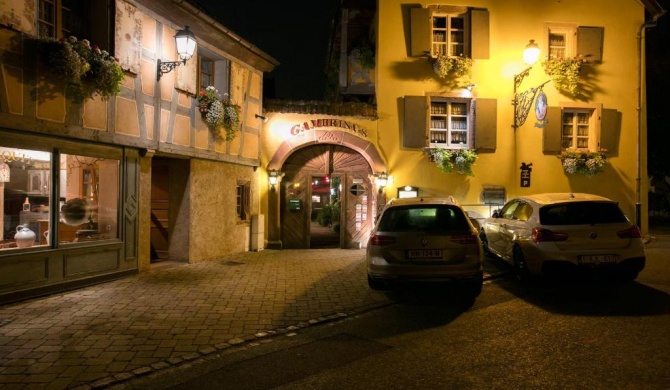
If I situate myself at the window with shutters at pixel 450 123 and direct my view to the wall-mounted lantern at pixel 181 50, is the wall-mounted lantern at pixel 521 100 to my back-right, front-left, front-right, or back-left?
back-left

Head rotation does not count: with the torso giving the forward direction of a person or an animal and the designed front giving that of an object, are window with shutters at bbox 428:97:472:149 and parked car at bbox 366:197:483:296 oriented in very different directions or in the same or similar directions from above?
very different directions

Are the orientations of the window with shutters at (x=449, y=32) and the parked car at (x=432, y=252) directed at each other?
yes

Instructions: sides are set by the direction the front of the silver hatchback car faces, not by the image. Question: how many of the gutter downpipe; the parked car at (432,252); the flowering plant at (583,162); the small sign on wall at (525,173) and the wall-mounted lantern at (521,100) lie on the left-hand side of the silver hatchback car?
1

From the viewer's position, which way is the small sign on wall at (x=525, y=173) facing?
facing the viewer

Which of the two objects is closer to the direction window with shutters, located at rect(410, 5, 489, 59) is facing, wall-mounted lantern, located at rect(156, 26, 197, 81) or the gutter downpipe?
the wall-mounted lantern

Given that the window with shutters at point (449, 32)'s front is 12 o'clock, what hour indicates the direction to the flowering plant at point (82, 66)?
The flowering plant is roughly at 1 o'clock from the window with shutters.

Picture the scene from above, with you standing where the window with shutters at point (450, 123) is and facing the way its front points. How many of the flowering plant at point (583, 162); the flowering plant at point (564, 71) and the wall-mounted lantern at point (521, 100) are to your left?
3

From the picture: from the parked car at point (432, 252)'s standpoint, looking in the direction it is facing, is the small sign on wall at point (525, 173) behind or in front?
in front

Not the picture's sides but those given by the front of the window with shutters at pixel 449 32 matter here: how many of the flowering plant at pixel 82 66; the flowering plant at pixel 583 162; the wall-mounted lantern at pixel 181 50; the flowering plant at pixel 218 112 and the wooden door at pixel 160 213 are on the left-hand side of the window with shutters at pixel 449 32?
1

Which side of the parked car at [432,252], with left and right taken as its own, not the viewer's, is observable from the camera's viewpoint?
back

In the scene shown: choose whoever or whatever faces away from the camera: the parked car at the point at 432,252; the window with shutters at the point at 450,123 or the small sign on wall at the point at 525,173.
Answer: the parked car

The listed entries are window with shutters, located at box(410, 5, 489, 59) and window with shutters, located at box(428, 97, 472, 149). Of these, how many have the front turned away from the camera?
0

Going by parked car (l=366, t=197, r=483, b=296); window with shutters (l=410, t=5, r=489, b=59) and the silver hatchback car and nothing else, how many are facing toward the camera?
1

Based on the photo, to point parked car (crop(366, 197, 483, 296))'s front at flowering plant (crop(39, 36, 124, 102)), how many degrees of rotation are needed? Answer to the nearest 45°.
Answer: approximately 90° to its left

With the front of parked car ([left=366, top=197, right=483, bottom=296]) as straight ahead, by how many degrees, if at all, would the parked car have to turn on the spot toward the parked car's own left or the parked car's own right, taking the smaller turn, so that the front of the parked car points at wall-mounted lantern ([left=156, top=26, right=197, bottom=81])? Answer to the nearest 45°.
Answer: approximately 90° to the parked car's own left

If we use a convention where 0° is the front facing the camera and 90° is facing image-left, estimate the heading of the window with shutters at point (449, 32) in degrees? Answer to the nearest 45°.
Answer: approximately 0°
